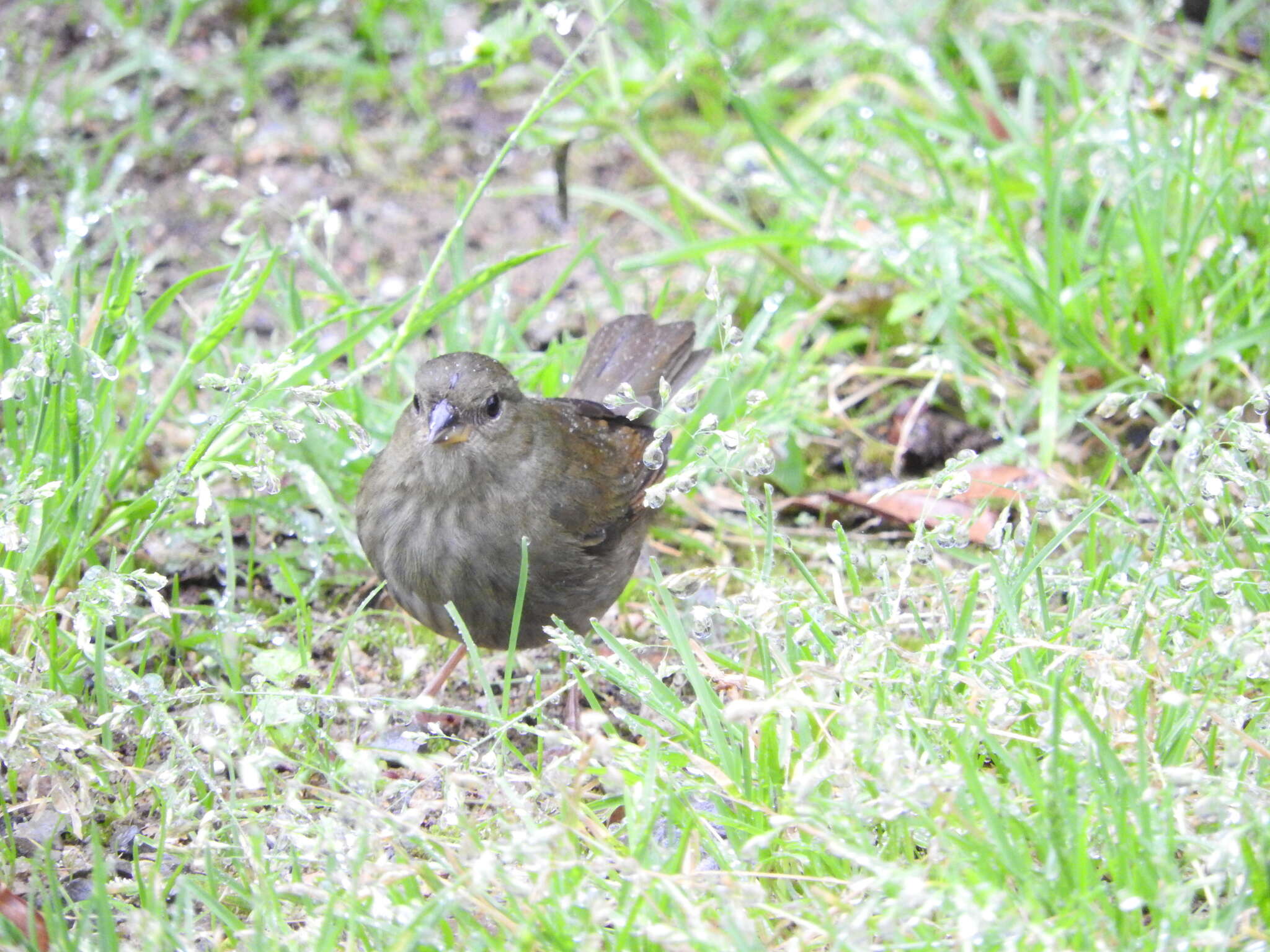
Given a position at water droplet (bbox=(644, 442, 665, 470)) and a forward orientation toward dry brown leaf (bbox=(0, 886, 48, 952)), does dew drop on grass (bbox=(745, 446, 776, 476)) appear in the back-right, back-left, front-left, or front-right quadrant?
back-left

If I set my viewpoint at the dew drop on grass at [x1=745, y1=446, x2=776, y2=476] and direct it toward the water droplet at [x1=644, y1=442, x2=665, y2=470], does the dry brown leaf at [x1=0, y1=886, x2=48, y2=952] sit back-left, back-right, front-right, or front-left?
front-left

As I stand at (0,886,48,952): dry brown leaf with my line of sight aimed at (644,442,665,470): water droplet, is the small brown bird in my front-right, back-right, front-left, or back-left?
front-left

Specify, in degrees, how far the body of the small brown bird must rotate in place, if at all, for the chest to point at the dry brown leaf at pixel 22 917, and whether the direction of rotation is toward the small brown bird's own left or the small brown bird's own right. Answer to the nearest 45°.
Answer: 0° — it already faces it

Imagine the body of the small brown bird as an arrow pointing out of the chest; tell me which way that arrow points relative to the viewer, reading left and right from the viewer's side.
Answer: facing the viewer and to the left of the viewer

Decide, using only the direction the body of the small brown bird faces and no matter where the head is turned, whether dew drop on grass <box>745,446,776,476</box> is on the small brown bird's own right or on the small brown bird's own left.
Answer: on the small brown bird's own left

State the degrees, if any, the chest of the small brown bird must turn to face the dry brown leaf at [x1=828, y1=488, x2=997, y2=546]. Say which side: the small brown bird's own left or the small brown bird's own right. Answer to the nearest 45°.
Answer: approximately 180°

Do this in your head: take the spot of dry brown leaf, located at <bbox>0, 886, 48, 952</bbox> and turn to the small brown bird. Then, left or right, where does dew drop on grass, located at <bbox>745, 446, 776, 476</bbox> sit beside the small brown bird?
right
